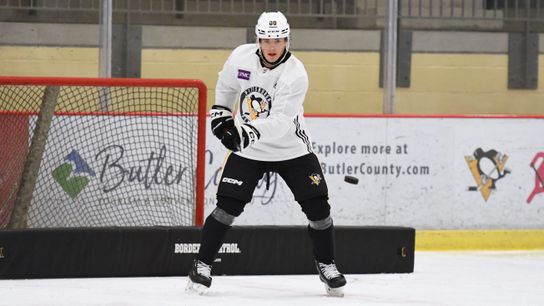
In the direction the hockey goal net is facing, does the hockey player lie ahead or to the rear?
ahead

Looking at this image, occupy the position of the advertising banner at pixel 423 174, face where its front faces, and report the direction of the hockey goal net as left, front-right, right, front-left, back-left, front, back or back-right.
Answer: front-right

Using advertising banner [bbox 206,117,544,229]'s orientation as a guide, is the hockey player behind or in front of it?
in front

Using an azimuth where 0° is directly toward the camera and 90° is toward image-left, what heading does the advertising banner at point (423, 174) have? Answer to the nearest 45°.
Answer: approximately 0°

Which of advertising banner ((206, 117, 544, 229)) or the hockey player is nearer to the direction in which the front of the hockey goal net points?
the hockey player

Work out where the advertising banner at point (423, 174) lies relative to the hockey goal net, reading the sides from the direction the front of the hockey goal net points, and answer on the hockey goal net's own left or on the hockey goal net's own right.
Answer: on the hockey goal net's own left
